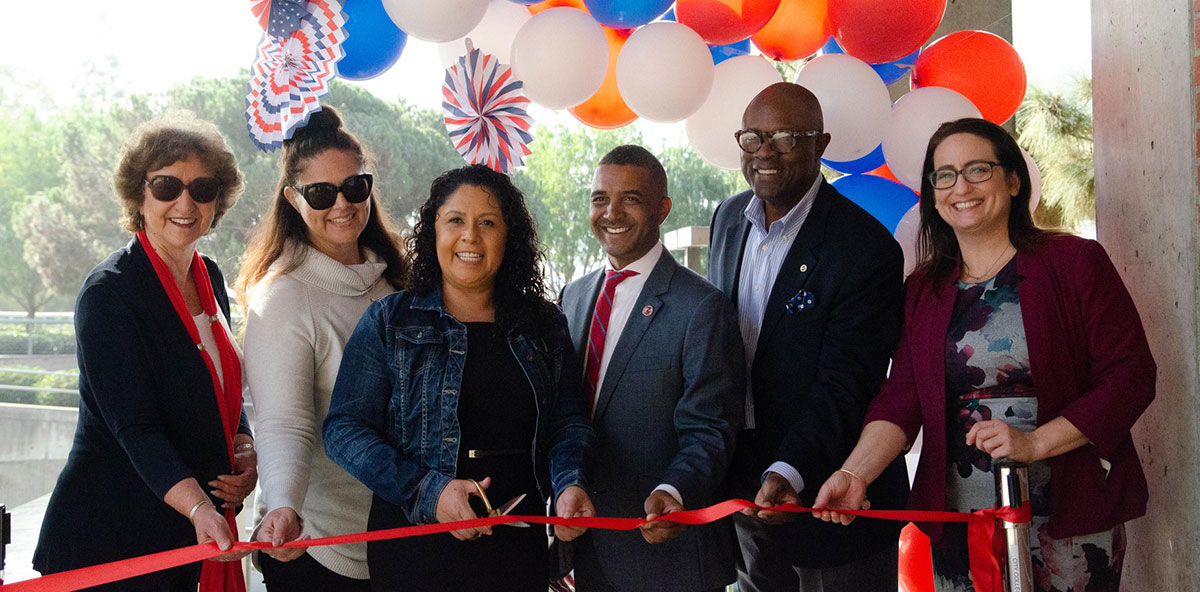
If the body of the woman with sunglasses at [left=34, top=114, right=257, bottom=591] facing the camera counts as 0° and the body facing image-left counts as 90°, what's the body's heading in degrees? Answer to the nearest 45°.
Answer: approximately 315°

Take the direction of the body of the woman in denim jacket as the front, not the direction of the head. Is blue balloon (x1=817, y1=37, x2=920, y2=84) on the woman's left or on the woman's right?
on the woman's left

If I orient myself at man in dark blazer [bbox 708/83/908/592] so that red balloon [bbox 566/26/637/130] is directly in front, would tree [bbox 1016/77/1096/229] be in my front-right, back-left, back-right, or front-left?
front-right

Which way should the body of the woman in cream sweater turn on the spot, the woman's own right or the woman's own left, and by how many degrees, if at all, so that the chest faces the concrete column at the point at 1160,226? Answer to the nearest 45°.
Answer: approximately 45° to the woman's own left

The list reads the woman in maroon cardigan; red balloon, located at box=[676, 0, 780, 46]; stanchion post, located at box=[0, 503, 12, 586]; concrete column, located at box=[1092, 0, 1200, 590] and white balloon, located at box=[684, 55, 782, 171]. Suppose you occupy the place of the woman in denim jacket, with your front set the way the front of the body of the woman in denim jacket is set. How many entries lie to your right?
1

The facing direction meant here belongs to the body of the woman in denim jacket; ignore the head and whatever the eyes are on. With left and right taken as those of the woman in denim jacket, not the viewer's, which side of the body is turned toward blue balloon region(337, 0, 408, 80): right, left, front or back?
back

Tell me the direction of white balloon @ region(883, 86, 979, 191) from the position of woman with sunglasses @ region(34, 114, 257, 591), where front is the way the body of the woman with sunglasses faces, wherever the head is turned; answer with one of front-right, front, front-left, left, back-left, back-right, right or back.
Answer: front-left

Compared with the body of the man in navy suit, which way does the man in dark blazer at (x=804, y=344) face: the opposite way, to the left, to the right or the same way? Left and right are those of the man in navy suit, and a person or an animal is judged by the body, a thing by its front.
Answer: the same way

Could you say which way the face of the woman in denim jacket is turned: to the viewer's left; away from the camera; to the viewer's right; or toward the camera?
toward the camera

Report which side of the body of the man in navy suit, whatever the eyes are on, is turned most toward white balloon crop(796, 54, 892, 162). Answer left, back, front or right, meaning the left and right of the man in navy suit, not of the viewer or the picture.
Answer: back

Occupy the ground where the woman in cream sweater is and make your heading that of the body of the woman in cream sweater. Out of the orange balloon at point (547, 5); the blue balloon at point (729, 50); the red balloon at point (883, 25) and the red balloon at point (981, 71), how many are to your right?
0

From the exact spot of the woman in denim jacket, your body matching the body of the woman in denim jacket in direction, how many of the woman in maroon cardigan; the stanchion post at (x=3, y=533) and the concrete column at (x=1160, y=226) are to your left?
2

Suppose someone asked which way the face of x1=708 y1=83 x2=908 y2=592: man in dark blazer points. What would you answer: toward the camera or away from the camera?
toward the camera

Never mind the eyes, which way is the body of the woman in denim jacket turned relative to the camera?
toward the camera

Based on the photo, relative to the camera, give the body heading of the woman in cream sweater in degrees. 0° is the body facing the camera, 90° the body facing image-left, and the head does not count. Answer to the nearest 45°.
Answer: approximately 315°
